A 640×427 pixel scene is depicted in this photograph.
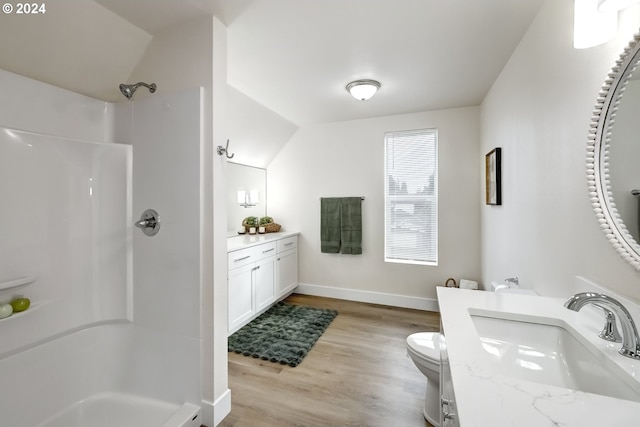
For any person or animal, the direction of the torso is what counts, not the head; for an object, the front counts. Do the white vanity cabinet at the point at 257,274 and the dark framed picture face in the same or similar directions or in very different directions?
very different directions

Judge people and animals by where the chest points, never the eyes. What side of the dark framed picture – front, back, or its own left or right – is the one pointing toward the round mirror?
left

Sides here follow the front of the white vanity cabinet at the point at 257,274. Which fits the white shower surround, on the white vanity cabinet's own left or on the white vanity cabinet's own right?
on the white vanity cabinet's own right

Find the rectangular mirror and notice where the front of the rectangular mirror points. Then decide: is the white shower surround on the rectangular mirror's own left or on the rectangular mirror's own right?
on the rectangular mirror's own right

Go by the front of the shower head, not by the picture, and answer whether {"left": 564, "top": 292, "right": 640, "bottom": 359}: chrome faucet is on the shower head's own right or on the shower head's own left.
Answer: on the shower head's own left

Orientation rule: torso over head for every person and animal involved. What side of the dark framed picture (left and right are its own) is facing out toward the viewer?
left

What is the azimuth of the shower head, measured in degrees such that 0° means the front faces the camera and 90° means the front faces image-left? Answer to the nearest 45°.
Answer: approximately 45°

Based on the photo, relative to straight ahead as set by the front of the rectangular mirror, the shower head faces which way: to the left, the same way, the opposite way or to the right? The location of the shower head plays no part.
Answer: to the right

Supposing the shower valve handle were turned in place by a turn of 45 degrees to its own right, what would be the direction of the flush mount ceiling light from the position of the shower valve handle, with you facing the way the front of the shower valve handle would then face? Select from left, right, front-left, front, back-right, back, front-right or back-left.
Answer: back

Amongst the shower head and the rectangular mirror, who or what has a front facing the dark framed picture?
the rectangular mirror

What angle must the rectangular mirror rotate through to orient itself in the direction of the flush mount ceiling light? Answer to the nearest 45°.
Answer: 0° — it already faces it
